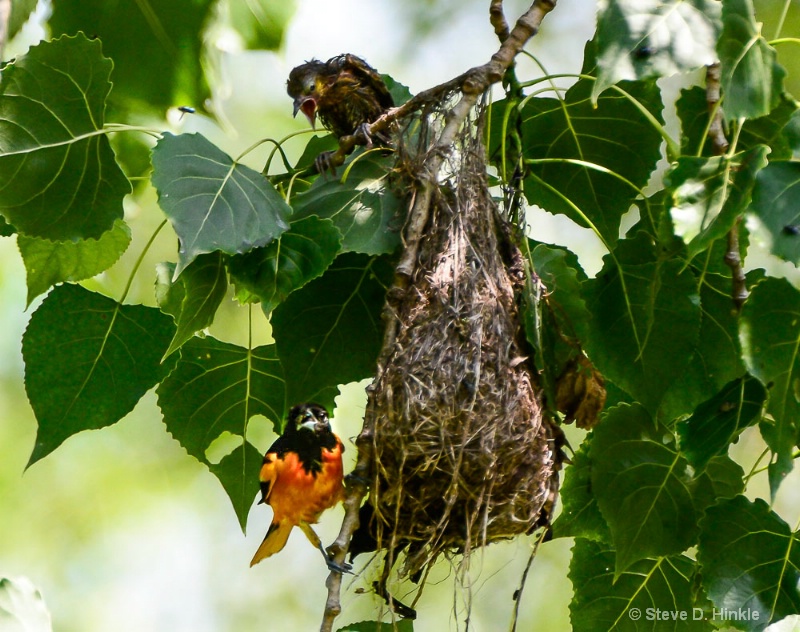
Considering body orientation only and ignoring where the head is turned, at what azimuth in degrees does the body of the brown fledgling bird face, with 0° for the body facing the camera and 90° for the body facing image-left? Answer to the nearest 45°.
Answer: approximately 45°

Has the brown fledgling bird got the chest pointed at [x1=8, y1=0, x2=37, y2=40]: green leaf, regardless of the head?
no
